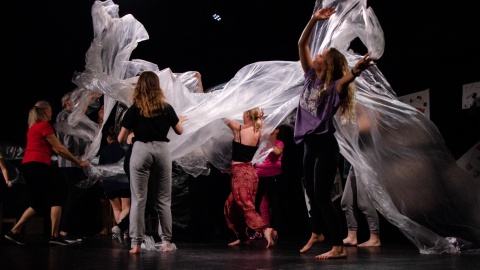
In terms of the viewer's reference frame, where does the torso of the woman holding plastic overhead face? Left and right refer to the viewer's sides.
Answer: facing the viewer and to the left of the viewer

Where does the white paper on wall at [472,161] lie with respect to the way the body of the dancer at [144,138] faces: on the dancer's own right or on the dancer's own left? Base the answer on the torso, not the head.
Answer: on the dancer's own right

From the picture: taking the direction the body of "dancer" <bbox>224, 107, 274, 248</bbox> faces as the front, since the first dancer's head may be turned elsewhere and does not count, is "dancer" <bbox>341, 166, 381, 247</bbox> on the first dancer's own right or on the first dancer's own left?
on the first dancer's own right

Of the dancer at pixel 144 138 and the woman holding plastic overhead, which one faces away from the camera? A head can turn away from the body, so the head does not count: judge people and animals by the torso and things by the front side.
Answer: the dancer

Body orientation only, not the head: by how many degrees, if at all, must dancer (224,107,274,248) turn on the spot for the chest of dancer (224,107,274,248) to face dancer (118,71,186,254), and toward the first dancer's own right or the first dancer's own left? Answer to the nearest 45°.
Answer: approximately 90° to the first dancer's own left

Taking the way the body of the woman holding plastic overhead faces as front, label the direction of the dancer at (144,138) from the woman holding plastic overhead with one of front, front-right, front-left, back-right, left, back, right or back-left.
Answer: front-right

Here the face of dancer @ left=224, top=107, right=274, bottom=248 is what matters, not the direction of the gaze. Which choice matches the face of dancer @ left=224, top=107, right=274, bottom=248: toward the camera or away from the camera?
away from the camera

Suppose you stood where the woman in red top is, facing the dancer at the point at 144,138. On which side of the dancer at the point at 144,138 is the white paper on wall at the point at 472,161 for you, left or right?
left

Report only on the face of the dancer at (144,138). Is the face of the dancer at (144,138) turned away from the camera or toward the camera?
away from the camera

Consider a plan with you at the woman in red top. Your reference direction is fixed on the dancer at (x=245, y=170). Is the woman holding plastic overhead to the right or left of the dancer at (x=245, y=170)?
right

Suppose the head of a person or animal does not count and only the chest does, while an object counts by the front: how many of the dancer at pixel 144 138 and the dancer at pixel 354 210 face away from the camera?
1

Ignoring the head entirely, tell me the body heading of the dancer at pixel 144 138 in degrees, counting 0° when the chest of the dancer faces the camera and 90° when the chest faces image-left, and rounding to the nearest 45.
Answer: approximately 180°

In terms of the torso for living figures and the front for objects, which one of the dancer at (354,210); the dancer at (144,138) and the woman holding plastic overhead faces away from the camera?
the dancer at (144,138)

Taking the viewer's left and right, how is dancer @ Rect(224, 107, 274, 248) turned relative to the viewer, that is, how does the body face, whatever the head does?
facing away from the viewer and to the left of the viewer
